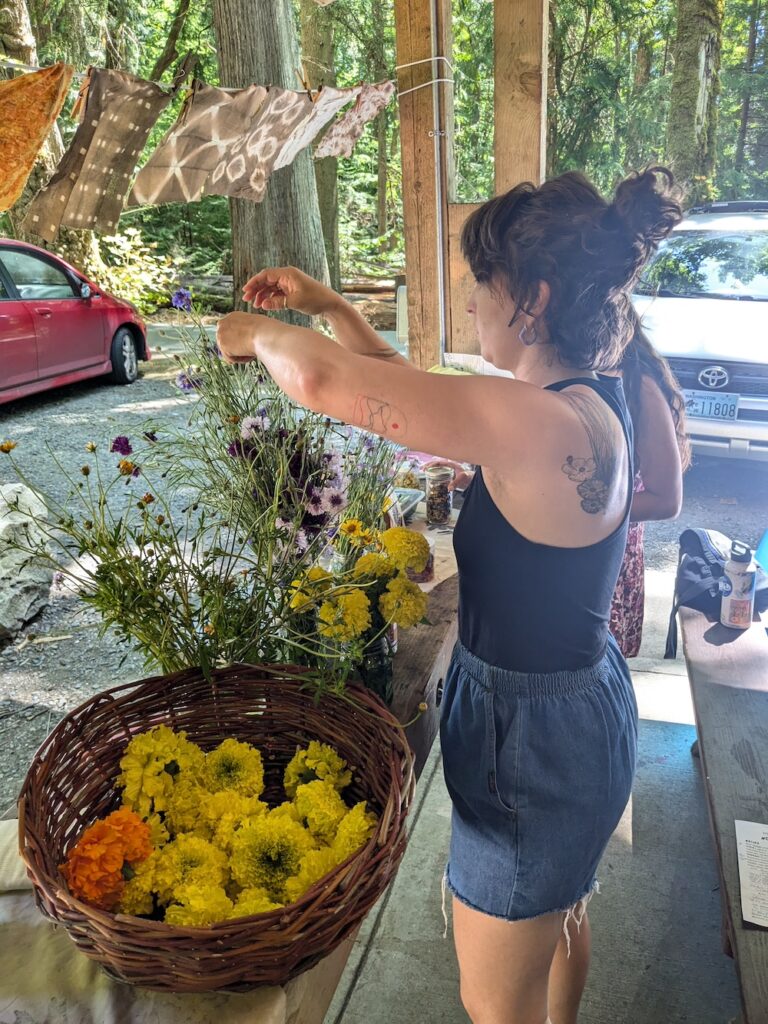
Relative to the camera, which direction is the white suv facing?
toward the camera

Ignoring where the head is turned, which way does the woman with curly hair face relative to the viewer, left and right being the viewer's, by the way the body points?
facing away from the viewer and to the left of the viewer

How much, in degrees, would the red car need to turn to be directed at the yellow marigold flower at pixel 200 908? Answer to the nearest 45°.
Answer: approximately 135° to its right

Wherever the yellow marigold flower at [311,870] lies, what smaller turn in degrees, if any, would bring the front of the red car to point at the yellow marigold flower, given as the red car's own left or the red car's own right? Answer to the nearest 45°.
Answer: approximately 135° to the red car's own right

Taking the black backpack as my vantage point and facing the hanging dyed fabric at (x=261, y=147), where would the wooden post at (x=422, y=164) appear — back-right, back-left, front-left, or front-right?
front-right

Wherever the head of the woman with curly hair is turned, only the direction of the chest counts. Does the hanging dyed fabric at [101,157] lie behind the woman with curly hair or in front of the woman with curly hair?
in front

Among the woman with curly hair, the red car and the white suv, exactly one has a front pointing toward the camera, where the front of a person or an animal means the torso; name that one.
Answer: the white suv

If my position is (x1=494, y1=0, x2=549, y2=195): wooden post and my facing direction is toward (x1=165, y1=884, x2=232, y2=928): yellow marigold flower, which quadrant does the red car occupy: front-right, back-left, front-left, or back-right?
back-right

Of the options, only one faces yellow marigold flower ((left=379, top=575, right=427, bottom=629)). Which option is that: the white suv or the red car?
the white suv

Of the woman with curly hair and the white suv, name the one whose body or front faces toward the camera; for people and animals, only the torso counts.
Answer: the white suv

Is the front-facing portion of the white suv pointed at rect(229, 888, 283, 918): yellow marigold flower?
yes

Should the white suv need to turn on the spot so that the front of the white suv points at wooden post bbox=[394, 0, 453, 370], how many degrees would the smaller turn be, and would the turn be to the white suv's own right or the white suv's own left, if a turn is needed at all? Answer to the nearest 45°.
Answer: approximately 45° to the white suv's own right

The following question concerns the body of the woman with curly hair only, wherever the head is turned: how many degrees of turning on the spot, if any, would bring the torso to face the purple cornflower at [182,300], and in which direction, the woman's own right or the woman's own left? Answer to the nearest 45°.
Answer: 0° — they already face it

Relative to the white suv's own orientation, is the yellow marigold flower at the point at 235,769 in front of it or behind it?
in front

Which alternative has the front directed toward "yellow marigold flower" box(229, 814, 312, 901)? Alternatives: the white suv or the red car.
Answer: the white suv

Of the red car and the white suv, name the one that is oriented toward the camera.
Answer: the white suv
